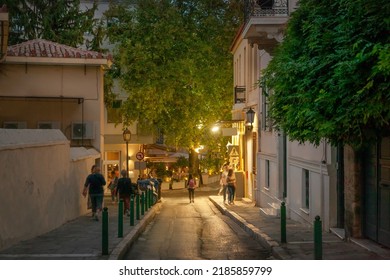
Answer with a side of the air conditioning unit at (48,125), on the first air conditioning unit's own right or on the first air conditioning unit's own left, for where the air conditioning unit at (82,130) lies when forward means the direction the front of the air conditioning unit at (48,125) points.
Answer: on the first air conditioning unit's own left

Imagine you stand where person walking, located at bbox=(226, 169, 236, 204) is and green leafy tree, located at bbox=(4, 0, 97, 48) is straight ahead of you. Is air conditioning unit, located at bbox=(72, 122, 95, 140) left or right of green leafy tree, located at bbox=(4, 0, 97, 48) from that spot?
left

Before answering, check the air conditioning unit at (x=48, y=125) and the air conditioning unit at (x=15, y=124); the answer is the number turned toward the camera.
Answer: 2

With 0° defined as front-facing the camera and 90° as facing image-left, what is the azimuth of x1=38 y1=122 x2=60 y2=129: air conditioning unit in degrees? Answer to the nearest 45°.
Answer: approximately 0°

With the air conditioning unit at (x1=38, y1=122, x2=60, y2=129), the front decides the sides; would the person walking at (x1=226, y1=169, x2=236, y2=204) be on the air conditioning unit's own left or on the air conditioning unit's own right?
on the air conditioning unit's own left

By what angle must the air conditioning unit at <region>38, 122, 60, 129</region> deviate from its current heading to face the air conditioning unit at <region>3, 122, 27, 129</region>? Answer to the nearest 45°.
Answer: approximately 90° to its right
